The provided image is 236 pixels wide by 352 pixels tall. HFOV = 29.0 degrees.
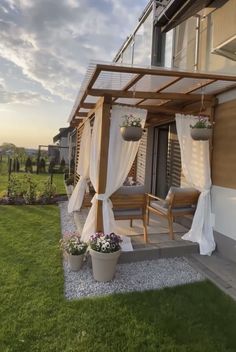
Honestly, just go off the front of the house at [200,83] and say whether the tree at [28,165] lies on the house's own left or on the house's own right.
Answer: on the house's own right

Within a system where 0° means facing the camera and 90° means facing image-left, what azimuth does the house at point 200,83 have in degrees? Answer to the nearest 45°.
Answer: approximately 45°
